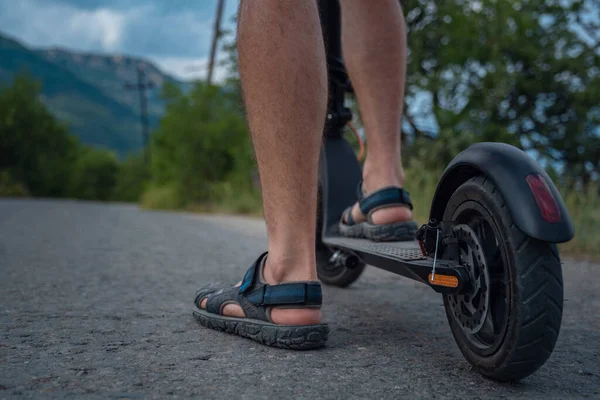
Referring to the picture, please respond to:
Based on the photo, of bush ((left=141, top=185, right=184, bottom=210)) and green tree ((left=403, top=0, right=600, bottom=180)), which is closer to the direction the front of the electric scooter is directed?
the bush

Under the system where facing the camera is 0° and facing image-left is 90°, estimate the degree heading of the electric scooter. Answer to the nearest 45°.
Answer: approximately 135°

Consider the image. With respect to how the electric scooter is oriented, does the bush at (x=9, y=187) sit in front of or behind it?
in front

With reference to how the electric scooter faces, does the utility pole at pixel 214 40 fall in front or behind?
in front

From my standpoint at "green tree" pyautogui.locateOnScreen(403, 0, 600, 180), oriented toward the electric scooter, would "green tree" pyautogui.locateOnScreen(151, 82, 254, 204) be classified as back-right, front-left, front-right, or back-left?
back-right

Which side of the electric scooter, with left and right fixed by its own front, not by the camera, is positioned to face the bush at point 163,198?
front

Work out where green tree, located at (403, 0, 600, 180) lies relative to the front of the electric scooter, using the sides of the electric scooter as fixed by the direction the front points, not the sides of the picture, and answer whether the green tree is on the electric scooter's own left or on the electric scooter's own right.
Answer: on the electric scooter's own right
